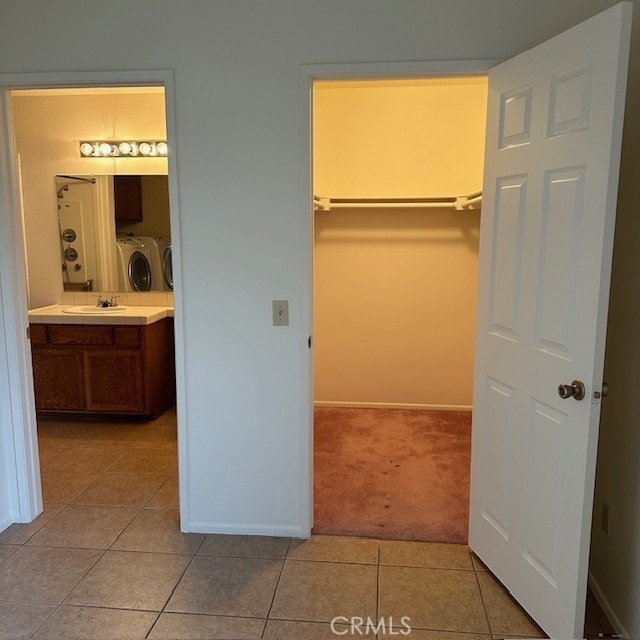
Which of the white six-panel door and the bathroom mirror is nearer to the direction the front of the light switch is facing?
the white six-panel door

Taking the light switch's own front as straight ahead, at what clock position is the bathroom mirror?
The bathroom mirror is roughly at 5 o'clock from the light switch.

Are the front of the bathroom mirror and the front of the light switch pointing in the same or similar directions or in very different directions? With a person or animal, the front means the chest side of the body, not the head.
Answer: same or similar directions

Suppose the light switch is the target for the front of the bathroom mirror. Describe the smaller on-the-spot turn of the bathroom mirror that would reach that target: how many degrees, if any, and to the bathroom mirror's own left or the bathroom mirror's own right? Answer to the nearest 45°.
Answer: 0° — it already faces it

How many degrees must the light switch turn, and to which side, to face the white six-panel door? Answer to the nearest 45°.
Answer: approximately 45° to its left

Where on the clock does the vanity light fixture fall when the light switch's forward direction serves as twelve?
The vanity light fixture is roughly at 5 o'clock from the light switch.

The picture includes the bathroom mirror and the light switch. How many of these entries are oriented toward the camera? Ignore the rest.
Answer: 2

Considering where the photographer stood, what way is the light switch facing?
facing the viewer

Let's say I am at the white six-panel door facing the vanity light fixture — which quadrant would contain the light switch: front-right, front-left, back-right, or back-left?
front-left

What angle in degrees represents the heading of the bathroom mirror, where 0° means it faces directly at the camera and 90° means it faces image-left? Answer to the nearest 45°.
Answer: approximately 0°

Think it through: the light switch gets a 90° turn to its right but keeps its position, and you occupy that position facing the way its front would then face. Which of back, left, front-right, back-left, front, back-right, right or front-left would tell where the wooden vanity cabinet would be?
front-right

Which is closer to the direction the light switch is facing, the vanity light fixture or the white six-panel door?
the white six-panel door
